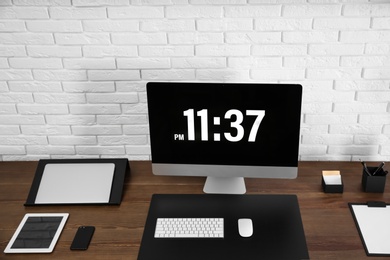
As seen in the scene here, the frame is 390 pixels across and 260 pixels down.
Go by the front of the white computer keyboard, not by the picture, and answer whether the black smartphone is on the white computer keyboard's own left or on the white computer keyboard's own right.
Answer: on the white computer keyboard's own right

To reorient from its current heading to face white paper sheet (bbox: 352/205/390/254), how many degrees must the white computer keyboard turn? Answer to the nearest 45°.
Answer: approximately 90° to its left

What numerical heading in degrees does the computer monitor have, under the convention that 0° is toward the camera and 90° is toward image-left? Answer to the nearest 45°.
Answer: approximately 0°

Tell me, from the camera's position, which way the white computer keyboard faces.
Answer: facing the viewer

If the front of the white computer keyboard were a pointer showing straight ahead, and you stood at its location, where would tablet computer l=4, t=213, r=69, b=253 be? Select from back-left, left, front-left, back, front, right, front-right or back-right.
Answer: right

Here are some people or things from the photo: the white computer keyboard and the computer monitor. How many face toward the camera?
2

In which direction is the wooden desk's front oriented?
toward the camera

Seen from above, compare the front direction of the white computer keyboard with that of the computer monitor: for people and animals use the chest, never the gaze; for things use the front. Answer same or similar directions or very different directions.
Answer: same or similar directions
